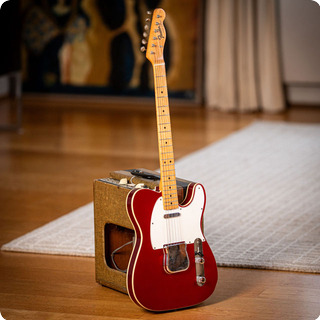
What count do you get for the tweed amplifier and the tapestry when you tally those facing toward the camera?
1

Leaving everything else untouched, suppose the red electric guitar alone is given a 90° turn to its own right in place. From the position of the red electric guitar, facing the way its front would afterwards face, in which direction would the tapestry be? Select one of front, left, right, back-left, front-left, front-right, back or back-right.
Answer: back-right

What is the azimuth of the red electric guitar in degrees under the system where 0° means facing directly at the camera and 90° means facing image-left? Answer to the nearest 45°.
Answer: approximately 315°

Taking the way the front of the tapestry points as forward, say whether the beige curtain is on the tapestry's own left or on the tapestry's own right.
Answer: on the tapestry's own left

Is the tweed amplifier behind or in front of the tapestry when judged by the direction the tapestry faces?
in front

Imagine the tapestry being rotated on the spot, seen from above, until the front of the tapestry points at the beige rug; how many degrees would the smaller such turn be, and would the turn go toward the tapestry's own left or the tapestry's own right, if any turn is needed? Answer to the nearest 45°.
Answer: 0° — it already faces it

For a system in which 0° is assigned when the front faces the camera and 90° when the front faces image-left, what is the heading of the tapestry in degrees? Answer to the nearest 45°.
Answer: approximately 0°
